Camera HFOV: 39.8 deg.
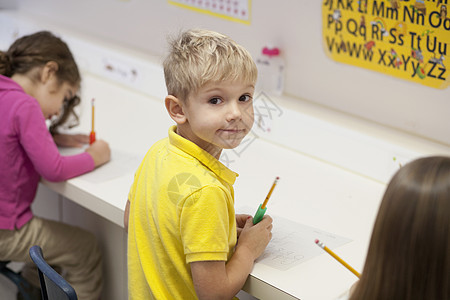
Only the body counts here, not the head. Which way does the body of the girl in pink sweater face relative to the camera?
to the viewer's right

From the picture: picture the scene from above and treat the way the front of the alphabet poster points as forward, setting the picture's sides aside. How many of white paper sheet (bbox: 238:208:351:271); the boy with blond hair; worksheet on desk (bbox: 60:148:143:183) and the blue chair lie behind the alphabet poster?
0

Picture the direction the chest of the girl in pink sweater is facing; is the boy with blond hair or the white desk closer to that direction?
the white desk

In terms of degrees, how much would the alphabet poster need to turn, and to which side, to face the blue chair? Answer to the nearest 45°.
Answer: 0° — it already faces it

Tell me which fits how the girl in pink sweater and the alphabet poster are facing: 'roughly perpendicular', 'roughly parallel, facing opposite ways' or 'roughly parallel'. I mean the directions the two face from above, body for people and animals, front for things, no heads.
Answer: roughly parallel, facing opposite ways

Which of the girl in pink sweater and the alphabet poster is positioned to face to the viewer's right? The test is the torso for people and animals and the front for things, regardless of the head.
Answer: the girl in pink sweater

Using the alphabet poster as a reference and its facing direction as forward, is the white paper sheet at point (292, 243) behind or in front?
in front

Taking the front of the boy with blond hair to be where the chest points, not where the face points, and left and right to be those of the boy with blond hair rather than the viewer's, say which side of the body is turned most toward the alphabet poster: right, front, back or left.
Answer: front

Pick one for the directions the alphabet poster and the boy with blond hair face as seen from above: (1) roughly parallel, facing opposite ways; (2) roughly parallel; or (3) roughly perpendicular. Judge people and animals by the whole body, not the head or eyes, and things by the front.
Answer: roughly parallel, facing opposite ways

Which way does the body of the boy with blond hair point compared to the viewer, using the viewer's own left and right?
facing away from the viewer and to the right of the viewer

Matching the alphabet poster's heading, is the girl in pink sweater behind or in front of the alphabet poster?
in front

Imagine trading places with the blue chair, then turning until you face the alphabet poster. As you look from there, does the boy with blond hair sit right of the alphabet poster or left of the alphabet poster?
right

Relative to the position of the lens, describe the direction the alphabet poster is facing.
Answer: facing the viewer and to the left of the viewer
